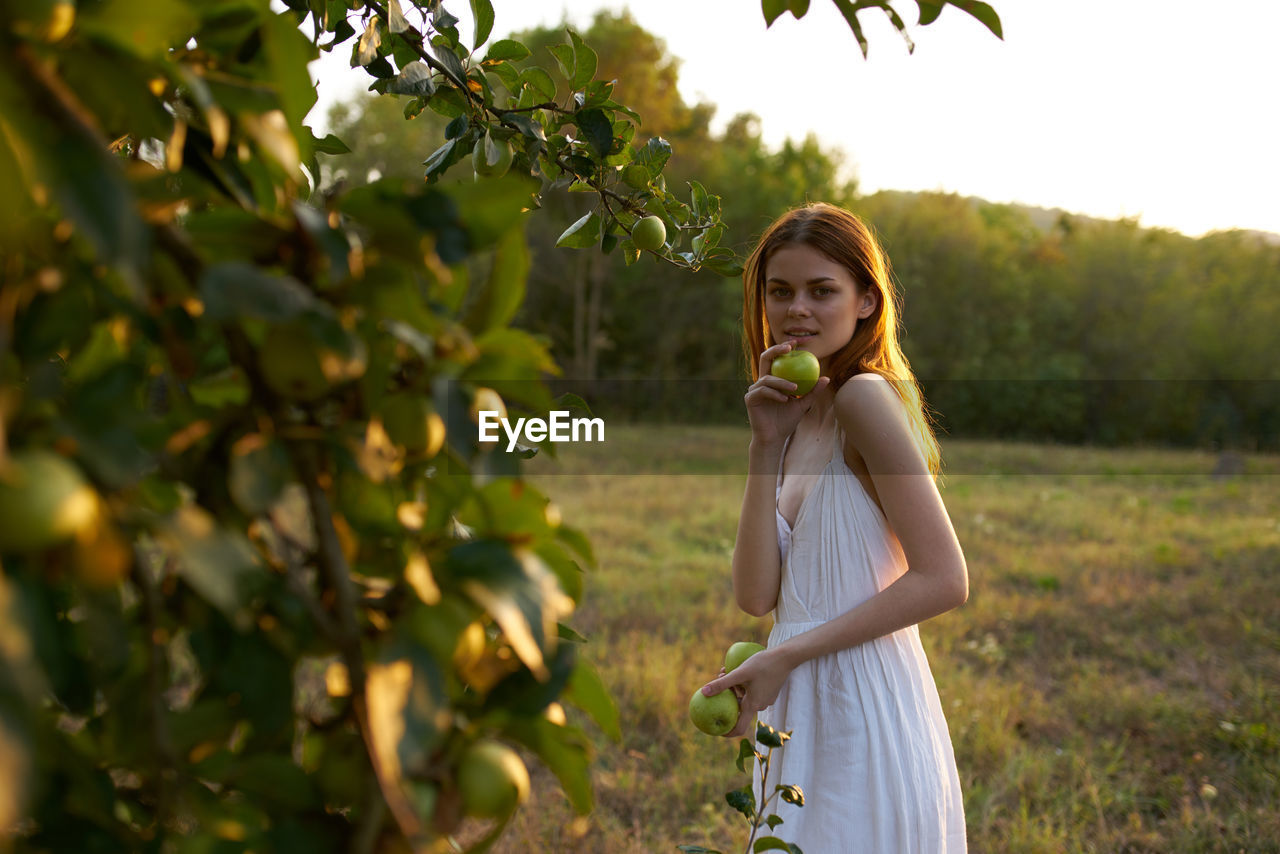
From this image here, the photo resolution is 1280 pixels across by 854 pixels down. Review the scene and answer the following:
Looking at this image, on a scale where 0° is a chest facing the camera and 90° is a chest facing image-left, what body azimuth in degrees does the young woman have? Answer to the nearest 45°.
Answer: approximately 45°

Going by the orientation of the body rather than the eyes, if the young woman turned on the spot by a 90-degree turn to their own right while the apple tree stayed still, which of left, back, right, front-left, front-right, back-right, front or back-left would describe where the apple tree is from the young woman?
back-left
